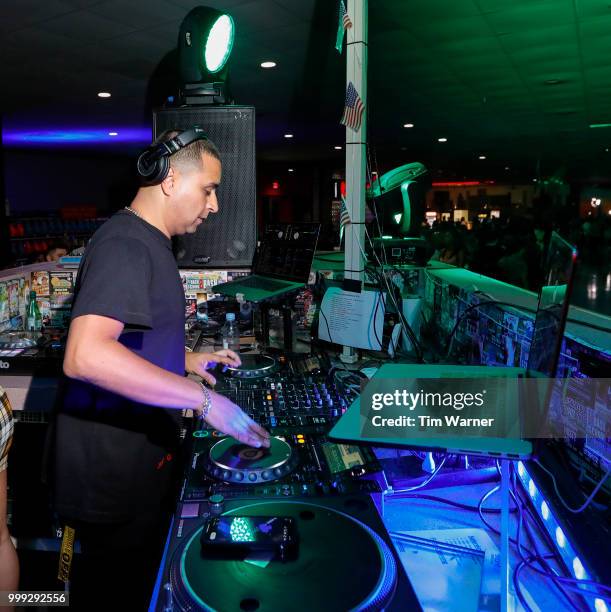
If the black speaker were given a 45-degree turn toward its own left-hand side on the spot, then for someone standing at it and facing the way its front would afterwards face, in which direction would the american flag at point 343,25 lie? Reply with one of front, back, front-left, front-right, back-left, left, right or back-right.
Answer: front

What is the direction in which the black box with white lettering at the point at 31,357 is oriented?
toward the camera

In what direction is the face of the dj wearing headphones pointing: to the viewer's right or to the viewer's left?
to the viewer's right

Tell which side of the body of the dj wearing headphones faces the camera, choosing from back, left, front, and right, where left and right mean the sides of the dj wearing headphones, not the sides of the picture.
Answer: right

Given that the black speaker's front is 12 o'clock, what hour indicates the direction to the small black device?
The small black device is roughly at 12 o'clock from the black speaker.

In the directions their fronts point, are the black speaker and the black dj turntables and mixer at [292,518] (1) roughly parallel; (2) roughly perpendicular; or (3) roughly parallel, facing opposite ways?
roughly perpendicular

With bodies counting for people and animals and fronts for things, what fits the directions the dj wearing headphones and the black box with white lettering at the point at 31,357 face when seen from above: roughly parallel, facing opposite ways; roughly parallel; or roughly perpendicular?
roughly perpendicular

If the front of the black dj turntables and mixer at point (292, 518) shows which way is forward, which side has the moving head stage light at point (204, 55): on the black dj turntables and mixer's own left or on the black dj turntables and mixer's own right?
on the black dj turntables and mixer's own right

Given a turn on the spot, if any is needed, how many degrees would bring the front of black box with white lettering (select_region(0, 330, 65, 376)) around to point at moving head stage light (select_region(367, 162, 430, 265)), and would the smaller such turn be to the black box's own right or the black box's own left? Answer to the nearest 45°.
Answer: approximately 90° to the black box's own left

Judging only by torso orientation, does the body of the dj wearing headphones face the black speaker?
no

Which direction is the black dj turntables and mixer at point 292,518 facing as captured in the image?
to the viewer's left

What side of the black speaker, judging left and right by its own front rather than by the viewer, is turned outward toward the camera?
front

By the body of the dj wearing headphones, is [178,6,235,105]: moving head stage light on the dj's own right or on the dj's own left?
on the dj's own left

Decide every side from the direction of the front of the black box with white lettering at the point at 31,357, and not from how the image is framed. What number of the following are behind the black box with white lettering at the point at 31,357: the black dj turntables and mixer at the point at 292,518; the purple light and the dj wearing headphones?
1
